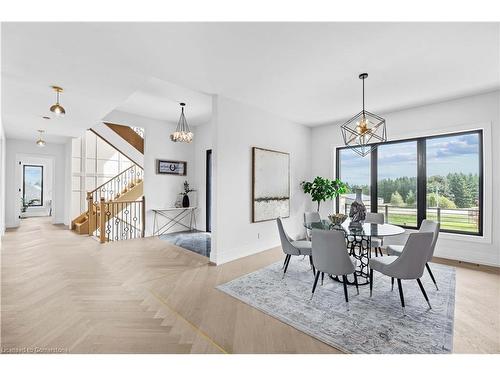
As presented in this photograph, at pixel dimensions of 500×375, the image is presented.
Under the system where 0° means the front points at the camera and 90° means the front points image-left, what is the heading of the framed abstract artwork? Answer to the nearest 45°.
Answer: approximately 315°

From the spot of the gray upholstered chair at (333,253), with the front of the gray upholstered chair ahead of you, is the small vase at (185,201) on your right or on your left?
on your left

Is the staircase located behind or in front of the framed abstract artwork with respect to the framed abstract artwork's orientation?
behind

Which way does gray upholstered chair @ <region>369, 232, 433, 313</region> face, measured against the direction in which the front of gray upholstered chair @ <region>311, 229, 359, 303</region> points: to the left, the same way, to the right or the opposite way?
to the left

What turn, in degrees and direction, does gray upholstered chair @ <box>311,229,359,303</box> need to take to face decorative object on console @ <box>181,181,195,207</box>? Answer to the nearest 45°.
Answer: approximately 90° to its left

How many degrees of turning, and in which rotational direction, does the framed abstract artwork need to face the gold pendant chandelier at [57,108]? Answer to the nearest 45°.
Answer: approximately 90° to its right

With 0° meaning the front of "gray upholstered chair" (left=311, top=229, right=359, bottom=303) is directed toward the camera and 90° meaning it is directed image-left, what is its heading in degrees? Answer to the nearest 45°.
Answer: approximately 225°

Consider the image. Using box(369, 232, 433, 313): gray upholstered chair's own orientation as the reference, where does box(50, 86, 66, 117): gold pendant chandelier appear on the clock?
The gold pendant chandelier is roughly at 10 o'clock from the gray upholstered chair.

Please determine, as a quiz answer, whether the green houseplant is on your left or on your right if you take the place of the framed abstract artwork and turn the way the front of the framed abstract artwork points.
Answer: on your left

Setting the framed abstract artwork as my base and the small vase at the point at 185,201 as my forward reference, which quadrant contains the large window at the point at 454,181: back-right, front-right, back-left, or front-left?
back-right

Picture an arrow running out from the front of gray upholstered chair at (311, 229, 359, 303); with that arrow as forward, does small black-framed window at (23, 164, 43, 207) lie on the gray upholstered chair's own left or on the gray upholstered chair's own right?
on the gray upholstered chair's own left

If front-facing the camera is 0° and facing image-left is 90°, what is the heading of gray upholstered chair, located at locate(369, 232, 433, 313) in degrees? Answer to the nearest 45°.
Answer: approximately 135°
